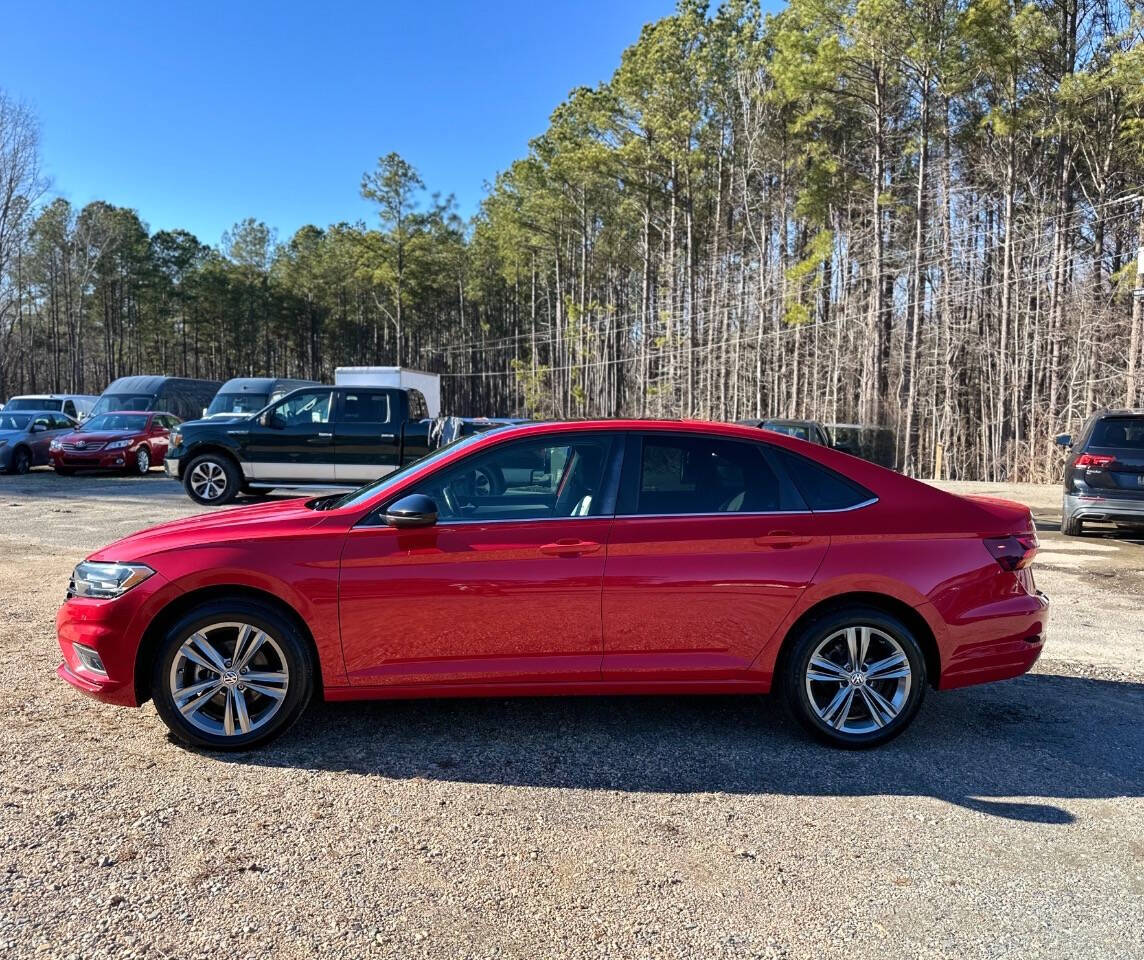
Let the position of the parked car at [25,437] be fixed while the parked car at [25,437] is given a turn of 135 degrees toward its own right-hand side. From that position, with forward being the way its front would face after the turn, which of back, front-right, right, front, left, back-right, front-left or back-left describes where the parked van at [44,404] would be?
front

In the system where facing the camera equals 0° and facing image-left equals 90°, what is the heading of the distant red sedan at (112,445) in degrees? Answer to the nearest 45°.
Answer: approximately 45°

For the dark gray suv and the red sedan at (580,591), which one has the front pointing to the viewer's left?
the red sedan

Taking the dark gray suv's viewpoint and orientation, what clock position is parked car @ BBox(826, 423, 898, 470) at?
The parked car is roughly at 11 o'clock from the dark gray suv.

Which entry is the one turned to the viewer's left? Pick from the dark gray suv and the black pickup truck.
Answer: the black pickup truck

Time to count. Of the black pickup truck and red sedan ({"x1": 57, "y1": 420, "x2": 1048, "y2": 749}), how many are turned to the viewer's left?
2

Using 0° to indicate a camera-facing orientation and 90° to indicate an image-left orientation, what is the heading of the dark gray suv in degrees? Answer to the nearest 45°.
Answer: approximately 180°

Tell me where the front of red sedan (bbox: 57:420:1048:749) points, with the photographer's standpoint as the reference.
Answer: facing to the left of the viewer

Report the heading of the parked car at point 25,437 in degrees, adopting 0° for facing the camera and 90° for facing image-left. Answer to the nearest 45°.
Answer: approximately 45°

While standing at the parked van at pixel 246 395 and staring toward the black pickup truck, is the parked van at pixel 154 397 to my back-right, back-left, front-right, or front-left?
back-right

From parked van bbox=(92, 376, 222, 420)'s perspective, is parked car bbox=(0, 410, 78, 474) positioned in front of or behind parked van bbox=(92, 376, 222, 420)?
in front

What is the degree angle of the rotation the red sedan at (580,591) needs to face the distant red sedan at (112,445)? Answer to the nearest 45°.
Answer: approximately 45° to its right
